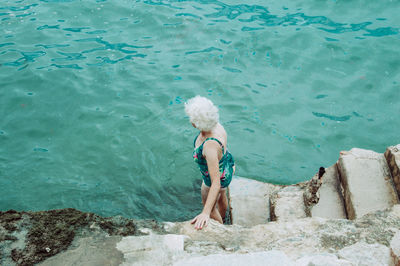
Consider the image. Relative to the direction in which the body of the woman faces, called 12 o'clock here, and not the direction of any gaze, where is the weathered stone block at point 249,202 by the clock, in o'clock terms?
The weathered stone block is roughly at 4 o'clock from the woman.

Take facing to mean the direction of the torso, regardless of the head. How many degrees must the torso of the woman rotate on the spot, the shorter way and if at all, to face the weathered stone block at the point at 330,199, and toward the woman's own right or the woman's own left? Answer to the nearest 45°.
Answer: approximately 135° to the woman's own right

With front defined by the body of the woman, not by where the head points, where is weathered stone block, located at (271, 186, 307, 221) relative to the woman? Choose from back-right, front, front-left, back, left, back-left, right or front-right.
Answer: back-right
